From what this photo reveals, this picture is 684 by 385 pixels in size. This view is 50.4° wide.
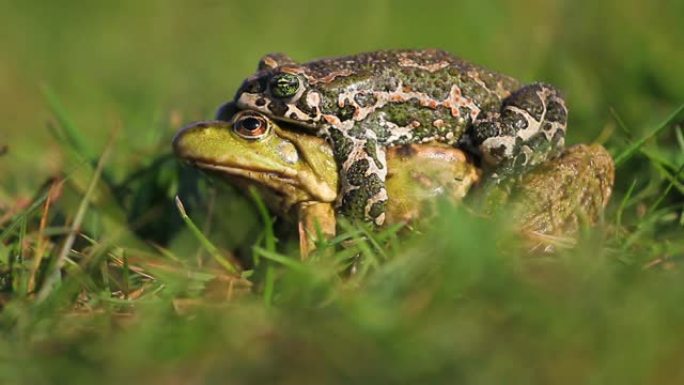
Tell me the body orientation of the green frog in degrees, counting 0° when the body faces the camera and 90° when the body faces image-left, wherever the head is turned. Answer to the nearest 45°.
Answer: approximately 90°

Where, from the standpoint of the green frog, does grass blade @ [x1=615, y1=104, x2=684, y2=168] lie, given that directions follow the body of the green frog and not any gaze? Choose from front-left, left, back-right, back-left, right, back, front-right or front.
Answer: back

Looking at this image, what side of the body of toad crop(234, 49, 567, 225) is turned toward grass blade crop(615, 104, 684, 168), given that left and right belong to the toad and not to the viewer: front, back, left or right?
back

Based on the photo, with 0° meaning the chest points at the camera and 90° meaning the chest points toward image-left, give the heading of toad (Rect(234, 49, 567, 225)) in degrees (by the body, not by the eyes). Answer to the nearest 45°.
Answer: approximately 90°
